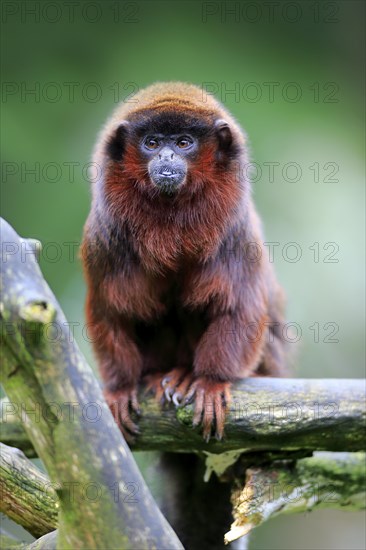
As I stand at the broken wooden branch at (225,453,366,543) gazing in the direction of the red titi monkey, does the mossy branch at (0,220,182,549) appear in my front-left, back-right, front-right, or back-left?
front-left

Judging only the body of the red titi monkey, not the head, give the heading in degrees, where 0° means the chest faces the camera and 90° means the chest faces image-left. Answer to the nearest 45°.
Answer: approximately 0°

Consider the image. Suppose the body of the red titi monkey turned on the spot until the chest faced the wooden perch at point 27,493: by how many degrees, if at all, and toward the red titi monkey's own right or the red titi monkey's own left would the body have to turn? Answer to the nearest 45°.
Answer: approximately 45° to the red titi monkey's own right
